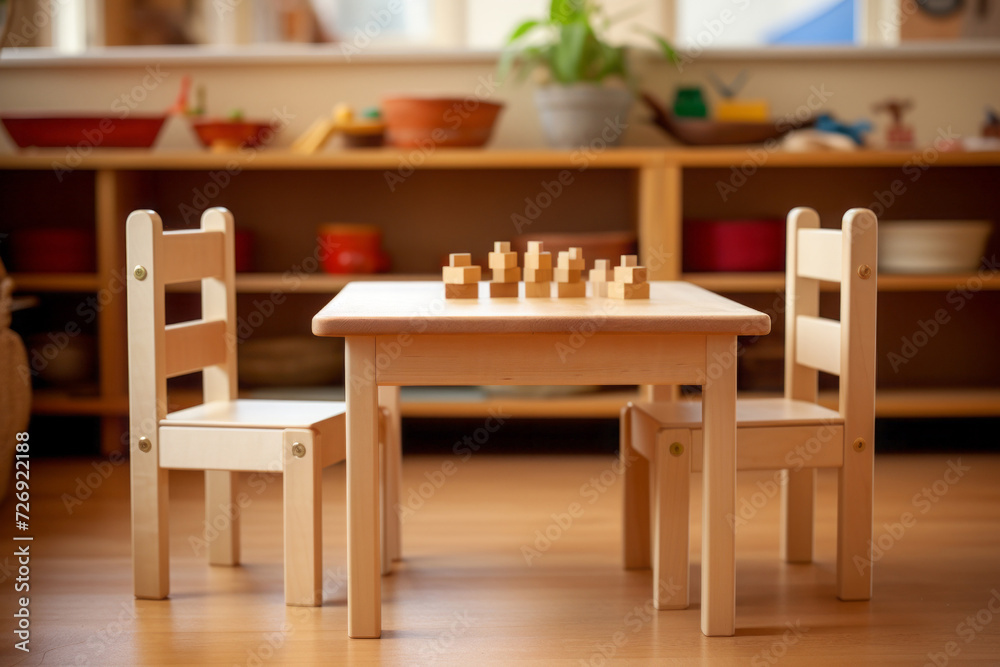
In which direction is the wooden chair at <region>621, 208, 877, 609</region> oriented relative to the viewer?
to the viewer's left

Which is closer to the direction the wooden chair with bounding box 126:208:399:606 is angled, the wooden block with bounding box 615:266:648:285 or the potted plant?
the wooden block

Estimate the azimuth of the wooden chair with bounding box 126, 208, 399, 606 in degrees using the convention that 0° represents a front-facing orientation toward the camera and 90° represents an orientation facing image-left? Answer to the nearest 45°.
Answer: approximately 315°

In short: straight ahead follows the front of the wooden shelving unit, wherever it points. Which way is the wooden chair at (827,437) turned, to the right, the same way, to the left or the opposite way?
to the right

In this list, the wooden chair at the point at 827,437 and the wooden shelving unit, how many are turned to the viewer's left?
1
